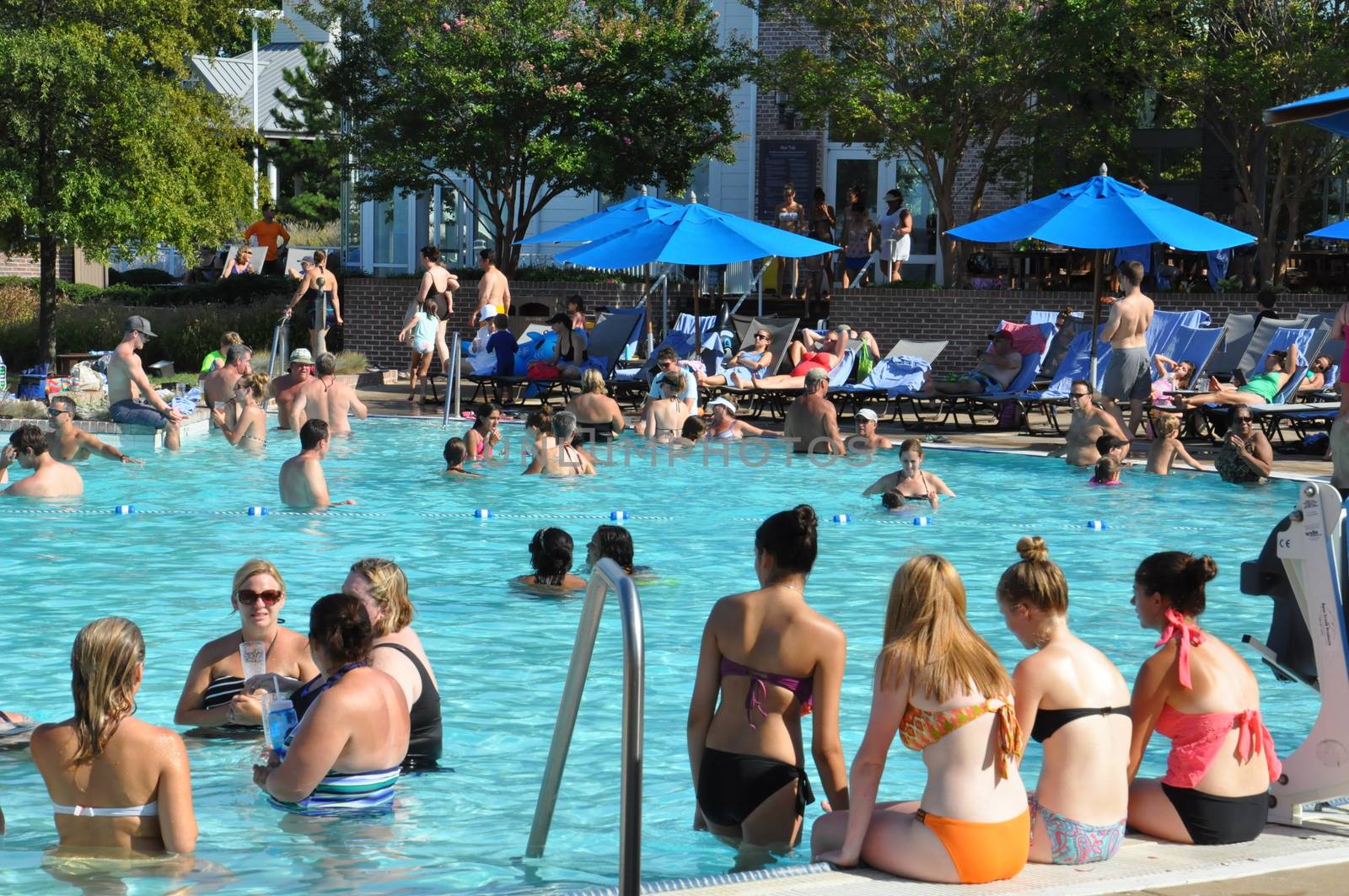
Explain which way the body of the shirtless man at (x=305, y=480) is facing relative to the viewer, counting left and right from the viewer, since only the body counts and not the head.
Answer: facing away from the viewer and to the right of the viewer

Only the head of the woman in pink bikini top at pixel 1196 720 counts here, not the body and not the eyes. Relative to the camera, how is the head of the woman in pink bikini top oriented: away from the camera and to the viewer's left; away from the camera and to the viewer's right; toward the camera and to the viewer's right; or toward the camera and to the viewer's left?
away from the camera and to the viewer's left

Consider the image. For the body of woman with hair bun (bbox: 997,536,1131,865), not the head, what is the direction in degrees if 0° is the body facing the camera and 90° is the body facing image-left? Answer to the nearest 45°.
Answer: approximately 135°

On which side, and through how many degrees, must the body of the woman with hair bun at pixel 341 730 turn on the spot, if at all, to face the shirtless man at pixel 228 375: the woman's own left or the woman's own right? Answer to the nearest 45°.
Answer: approximately 45° to the woman's own right

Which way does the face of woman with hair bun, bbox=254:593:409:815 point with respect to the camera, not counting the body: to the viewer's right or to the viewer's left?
to the viewer's left

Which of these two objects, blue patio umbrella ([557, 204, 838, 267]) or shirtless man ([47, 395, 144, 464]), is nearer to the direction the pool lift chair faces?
the shirtless man

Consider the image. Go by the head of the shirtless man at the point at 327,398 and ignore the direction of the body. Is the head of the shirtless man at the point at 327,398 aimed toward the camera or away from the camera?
away from the camera

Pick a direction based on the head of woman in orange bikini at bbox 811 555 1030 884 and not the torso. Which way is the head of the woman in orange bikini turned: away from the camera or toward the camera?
away from the camera
